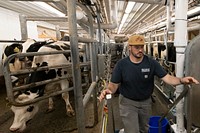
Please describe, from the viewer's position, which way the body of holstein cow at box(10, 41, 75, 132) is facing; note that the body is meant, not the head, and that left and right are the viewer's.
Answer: facing the viewer and to the left of the viewer
